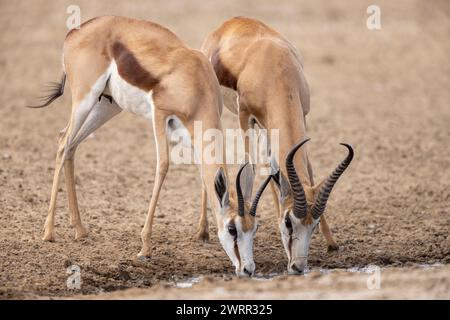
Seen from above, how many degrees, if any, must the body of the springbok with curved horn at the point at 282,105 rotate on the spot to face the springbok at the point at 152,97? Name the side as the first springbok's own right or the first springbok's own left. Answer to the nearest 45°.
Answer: approximately 135° to the first springbok's own right

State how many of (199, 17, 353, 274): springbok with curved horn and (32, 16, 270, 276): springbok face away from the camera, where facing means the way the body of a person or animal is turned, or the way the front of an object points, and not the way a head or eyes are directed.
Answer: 0

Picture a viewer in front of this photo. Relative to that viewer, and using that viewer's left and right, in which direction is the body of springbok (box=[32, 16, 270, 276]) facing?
facing the viewer and to the right of the viewer

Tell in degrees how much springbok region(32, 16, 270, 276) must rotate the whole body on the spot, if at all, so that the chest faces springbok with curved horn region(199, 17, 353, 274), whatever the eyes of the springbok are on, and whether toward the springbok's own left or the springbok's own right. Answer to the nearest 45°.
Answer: approximately 45° to the springbok's own left
